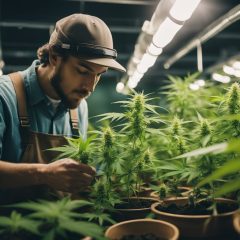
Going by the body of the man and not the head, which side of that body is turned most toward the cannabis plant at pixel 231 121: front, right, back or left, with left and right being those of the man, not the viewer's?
front

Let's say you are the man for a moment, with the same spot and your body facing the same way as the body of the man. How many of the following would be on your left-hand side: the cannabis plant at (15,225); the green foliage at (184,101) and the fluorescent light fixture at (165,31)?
2

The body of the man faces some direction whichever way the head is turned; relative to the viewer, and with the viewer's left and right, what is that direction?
facing the viewer and to the right of the viewer

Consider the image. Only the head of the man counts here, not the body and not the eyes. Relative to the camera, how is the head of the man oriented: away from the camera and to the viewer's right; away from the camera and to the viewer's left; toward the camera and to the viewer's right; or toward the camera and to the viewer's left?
toward the camera and to the viewer's right

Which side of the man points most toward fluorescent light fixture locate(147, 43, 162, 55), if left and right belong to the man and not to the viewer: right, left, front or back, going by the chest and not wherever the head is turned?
left

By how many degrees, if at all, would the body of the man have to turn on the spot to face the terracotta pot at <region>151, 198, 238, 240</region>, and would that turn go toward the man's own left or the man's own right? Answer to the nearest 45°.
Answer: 0° — they already face it

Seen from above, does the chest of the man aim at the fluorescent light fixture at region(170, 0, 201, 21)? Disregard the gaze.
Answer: no

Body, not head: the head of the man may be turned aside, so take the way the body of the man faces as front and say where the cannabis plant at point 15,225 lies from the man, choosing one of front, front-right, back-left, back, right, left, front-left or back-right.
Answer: front-right

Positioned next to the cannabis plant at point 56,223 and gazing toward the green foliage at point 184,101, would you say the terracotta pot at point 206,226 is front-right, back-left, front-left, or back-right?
front-right

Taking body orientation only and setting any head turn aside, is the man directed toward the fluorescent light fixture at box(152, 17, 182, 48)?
no
